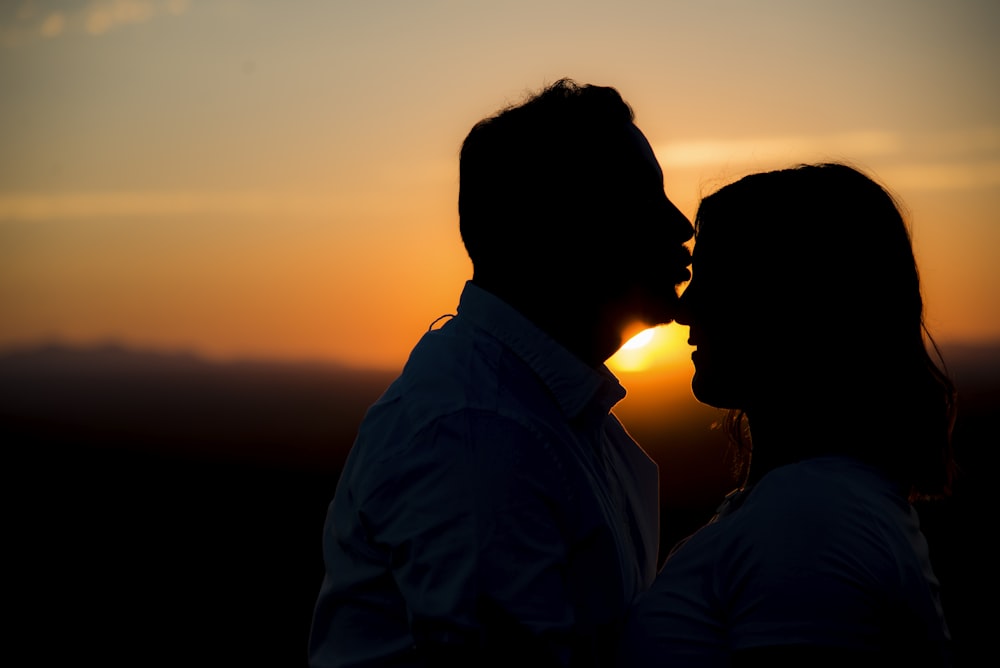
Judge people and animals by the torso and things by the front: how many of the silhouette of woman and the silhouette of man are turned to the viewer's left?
1

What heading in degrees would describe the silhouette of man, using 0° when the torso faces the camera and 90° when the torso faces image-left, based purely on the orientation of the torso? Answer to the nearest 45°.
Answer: approximately 270°

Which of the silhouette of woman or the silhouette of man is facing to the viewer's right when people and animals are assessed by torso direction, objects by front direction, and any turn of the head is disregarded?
the silhouette of man

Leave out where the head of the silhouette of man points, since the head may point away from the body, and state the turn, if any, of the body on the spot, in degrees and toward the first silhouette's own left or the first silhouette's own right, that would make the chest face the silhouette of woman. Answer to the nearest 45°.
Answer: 0° — they already face them

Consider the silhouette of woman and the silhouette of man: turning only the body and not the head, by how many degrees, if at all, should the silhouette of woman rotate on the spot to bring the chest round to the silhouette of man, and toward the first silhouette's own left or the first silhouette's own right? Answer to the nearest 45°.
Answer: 0° — they already face them

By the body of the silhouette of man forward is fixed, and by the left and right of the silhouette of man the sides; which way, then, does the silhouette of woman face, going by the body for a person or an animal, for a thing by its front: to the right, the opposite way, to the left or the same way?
the opposite way

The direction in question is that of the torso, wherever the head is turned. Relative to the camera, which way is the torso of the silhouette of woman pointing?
to the viewer's left
